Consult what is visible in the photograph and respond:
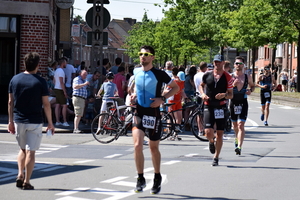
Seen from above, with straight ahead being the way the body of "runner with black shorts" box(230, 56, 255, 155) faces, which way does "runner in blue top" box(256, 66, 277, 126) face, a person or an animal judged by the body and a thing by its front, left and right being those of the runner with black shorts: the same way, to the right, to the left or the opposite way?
the same way

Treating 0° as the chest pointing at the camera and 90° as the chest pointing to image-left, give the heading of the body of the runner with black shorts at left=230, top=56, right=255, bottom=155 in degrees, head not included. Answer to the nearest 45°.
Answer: approximately 0°

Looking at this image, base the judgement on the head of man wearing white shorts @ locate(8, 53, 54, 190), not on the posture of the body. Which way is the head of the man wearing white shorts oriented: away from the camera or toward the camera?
away from the camera

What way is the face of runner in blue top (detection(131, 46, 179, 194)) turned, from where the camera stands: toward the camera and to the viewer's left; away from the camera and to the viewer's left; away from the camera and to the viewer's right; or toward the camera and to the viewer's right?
toward the camera and to the viewer's left

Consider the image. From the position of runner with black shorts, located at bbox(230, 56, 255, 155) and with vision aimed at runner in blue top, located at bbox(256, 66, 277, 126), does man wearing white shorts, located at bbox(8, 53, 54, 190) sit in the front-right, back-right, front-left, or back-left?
back-left

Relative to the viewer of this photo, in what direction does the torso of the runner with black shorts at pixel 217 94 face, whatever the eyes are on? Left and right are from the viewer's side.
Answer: facing the viewer

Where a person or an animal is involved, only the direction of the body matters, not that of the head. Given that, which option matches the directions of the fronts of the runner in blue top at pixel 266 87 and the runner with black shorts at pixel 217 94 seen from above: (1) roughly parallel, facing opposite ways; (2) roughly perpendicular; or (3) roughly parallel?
roughly parallel

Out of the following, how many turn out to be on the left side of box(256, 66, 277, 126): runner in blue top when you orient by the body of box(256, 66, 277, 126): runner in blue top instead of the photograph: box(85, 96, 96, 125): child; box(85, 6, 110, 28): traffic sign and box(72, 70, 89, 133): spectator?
0
